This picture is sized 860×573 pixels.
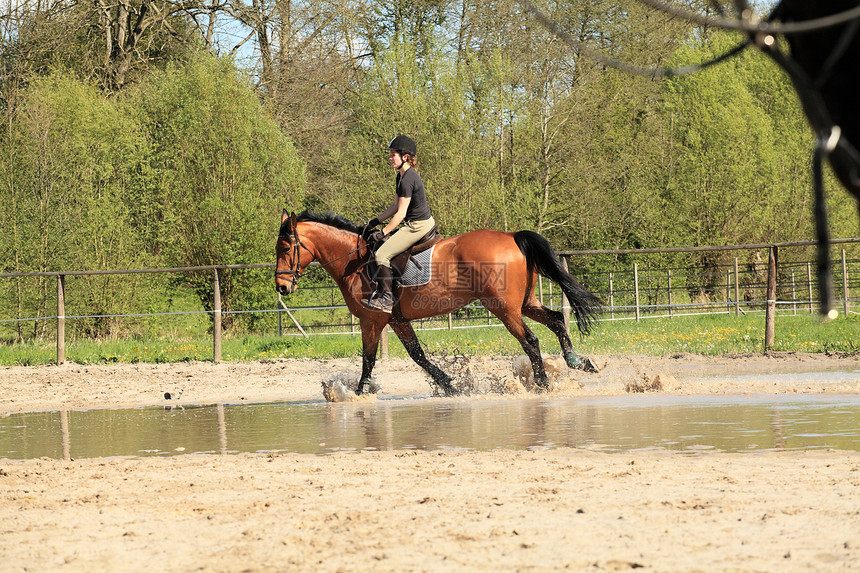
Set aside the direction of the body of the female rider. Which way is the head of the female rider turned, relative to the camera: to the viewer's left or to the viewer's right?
to the viewer's left

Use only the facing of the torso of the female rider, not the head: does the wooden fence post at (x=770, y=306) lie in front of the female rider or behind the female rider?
behind

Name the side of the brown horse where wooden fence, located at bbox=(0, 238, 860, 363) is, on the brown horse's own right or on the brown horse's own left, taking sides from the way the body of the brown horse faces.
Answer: on the brown horse's own right

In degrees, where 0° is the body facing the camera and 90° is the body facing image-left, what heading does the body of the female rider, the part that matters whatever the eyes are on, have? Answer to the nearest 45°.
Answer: approximately 90°

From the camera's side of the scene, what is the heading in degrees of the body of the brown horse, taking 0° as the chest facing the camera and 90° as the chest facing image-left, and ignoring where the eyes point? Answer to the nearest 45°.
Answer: approximately 90°

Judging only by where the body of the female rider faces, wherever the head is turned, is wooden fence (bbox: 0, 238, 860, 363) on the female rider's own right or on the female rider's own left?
on the female rider's own right
